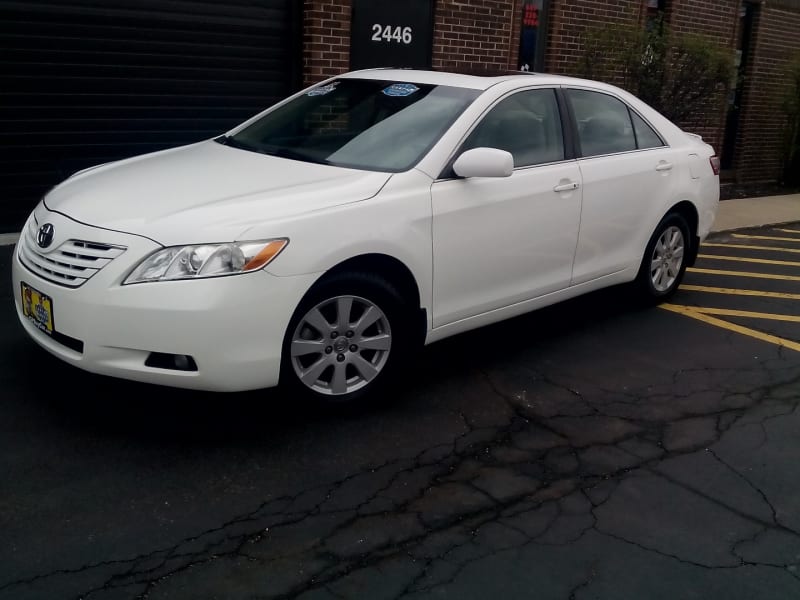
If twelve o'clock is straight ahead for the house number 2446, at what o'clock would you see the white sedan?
The white sedan is roughly at 12 o'clock from the house number 2446.

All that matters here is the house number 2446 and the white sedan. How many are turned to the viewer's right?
0

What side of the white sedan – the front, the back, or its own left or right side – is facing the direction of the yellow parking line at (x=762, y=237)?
back

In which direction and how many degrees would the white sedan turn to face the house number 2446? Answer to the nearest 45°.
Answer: approximately 135° to its right

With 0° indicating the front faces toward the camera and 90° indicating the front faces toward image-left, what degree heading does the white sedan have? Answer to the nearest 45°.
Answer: approximately 45°

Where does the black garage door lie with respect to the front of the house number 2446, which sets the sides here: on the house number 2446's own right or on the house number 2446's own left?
on the house number 2446's own right

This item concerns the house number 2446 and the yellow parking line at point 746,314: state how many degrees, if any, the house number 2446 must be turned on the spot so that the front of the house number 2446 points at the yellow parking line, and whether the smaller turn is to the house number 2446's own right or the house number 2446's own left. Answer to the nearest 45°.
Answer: approximately 45° to the house number 2446's own left

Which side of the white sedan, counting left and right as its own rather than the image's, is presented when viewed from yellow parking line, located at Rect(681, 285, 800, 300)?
back

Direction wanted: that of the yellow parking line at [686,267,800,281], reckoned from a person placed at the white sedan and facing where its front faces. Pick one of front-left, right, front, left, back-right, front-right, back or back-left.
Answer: back

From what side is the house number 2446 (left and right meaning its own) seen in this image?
front

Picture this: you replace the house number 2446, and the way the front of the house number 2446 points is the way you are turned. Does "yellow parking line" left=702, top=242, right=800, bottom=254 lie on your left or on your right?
on your left
